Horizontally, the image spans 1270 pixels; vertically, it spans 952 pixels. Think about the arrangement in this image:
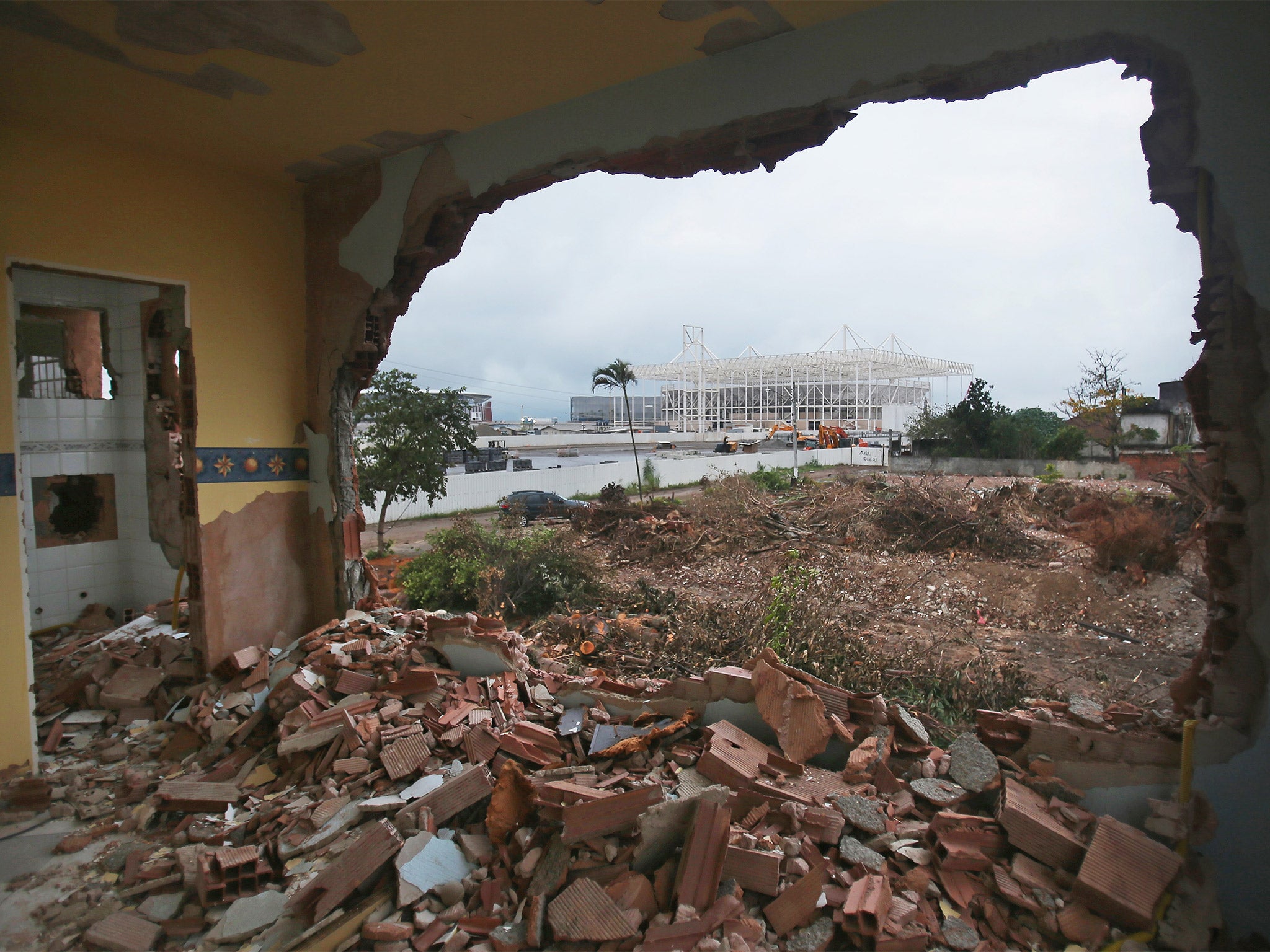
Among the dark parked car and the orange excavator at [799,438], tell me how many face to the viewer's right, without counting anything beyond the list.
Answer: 1

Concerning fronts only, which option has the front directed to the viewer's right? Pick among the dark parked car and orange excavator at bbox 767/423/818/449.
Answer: the dark parked car

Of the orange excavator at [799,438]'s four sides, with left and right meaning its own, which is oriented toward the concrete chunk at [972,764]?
left

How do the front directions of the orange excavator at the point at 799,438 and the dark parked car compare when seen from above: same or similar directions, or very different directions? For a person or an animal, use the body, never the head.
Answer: very different directions

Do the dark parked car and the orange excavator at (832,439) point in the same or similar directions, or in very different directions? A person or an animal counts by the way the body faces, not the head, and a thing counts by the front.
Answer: very different directions

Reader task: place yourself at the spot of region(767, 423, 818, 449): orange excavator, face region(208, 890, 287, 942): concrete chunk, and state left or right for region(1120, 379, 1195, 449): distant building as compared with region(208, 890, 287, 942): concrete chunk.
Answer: left

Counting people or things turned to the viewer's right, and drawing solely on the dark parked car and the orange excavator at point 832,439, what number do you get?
1

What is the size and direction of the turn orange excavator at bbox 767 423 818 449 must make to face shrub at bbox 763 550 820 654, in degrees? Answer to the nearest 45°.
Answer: approximately 90° to its left

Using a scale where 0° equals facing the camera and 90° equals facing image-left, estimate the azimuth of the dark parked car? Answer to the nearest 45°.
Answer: approximately 270°

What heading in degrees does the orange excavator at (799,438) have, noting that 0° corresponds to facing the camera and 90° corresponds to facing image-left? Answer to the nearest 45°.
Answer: approximately 90°

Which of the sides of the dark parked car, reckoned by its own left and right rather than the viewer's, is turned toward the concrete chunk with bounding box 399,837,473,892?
right
